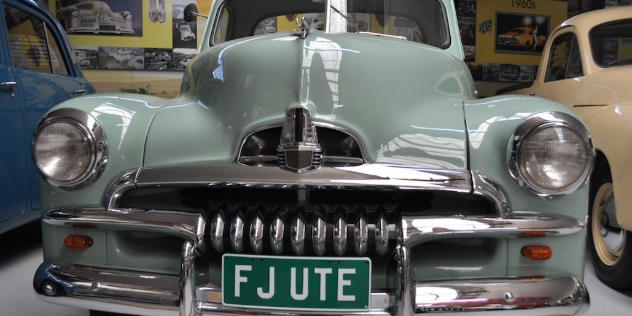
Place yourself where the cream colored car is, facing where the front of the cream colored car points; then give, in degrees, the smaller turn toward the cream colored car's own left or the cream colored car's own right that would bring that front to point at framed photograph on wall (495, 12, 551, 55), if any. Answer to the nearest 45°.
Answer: approximately 135° to the cream colored car's own left

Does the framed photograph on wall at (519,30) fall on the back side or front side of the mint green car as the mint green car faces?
on the back side

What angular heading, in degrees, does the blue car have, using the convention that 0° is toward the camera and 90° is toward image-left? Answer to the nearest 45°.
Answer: approximately 45°

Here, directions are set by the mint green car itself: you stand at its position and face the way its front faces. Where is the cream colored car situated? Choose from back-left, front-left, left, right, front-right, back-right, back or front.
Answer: back-left

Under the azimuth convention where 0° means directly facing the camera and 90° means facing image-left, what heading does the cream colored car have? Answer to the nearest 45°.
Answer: approximately 315°

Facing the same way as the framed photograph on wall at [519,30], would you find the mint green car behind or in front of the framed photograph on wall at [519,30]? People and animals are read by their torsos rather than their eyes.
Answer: in front

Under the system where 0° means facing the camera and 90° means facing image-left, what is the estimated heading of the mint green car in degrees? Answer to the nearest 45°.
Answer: approximately 0°

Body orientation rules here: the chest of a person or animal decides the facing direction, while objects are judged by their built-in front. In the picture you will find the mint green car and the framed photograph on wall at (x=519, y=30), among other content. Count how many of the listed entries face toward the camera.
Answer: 2

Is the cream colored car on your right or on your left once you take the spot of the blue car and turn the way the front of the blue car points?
on your left
